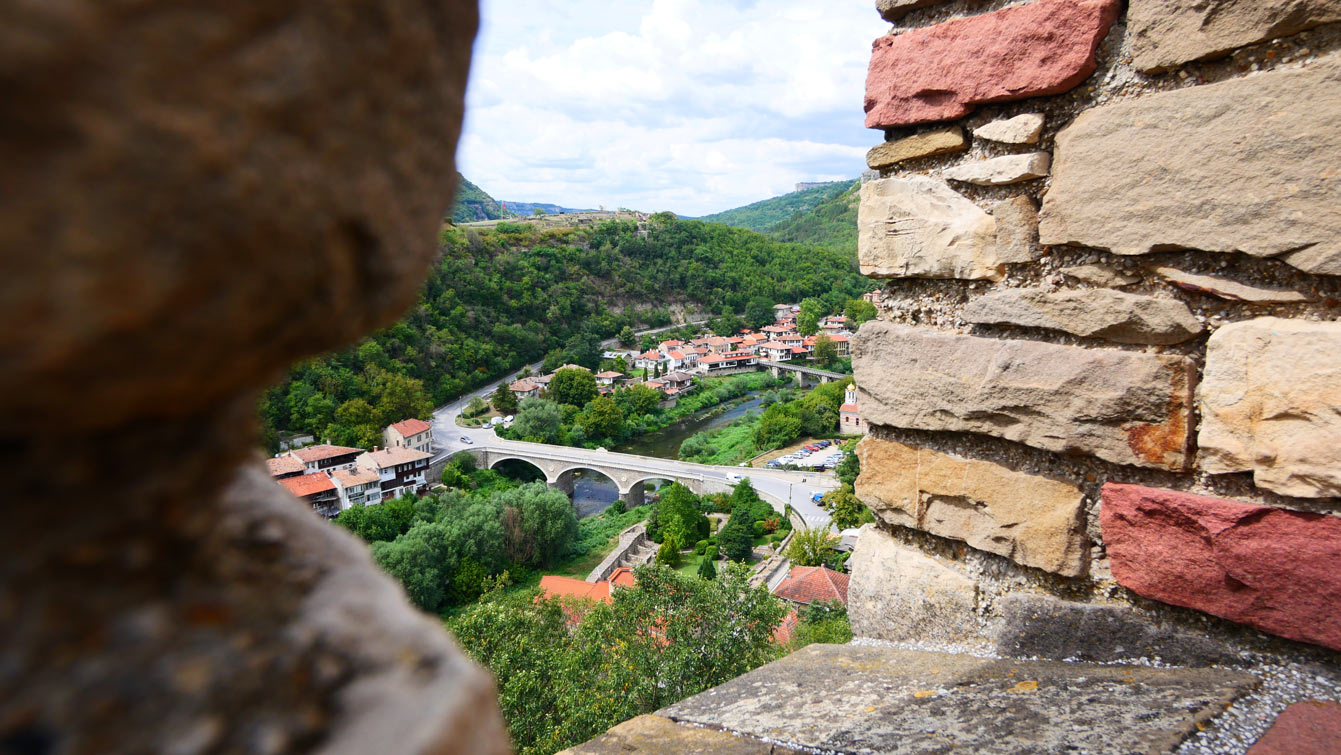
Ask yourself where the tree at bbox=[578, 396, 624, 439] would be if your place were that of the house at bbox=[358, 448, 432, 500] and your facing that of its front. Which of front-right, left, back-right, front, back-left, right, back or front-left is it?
left

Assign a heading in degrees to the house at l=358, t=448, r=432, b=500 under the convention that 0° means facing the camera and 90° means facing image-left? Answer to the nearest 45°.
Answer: approximately 315°

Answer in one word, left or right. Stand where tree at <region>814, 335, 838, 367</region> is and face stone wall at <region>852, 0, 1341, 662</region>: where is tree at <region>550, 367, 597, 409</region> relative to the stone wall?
right

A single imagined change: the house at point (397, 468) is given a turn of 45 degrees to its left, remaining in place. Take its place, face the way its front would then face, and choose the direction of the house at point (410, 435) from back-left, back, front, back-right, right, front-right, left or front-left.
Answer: left

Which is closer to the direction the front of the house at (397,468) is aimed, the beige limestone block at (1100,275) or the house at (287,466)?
the beige limestone block

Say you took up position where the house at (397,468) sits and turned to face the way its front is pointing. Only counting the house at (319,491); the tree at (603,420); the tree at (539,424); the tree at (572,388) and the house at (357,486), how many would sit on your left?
3

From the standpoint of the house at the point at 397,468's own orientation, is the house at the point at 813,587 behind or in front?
in front

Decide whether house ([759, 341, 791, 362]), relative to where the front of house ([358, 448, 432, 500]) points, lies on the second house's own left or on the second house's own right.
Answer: on the second house's own left
